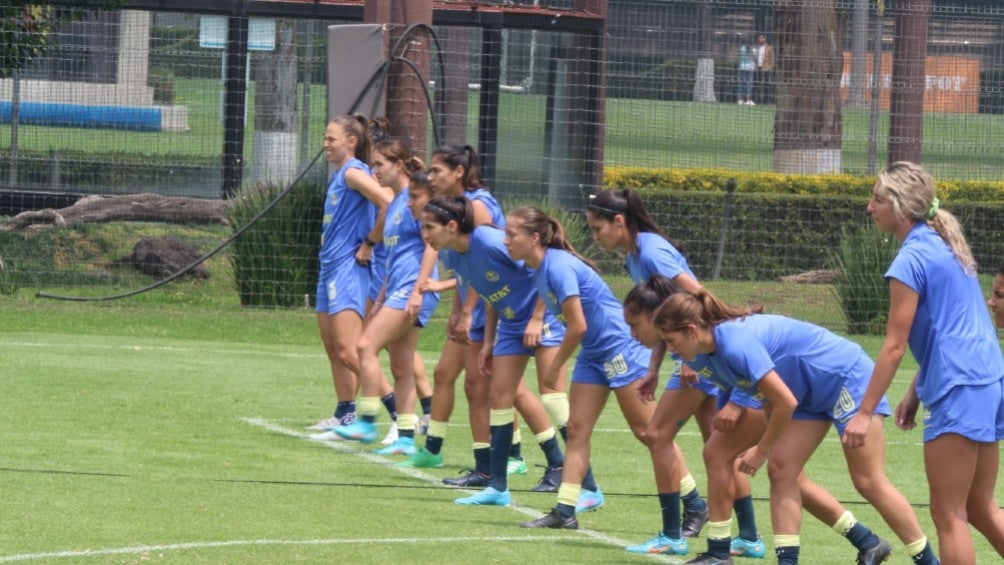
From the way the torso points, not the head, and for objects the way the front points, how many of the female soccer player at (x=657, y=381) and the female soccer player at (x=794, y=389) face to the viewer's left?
2

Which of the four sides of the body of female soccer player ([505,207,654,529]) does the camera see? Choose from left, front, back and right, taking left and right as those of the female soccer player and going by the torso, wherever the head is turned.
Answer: left

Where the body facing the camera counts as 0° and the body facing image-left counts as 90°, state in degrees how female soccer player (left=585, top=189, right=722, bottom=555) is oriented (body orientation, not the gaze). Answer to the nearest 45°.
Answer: approximately 90°

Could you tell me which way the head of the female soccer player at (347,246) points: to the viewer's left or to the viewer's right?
to the viewer's left

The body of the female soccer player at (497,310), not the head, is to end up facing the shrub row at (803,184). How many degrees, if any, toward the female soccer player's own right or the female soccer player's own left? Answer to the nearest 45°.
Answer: approximately 135° to the female soccer player's own right

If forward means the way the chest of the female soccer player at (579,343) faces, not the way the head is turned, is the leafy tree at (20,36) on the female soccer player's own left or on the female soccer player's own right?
on the female soccer player's own right

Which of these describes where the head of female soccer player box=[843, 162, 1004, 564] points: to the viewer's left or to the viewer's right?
to the viewer's left

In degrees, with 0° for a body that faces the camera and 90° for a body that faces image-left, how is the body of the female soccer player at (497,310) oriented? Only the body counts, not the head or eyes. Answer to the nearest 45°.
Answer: approximately 45°

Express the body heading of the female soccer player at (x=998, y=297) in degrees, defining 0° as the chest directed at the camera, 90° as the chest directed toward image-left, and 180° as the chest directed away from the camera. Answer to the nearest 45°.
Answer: approximately 90°

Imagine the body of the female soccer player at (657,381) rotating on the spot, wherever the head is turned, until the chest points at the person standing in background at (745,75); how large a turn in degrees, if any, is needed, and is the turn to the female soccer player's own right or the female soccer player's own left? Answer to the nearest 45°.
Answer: approximately 90° to the female soccer player's own right

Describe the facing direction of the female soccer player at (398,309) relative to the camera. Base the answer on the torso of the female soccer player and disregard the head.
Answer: to the viewer's left

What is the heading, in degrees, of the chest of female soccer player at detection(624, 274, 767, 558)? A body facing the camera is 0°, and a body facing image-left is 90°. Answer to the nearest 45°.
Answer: approximately 90°

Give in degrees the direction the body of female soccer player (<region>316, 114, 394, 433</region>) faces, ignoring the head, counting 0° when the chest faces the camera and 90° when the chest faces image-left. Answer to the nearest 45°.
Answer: approximately 90°

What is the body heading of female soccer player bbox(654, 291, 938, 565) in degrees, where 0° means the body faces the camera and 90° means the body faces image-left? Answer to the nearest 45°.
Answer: approximately 90°
